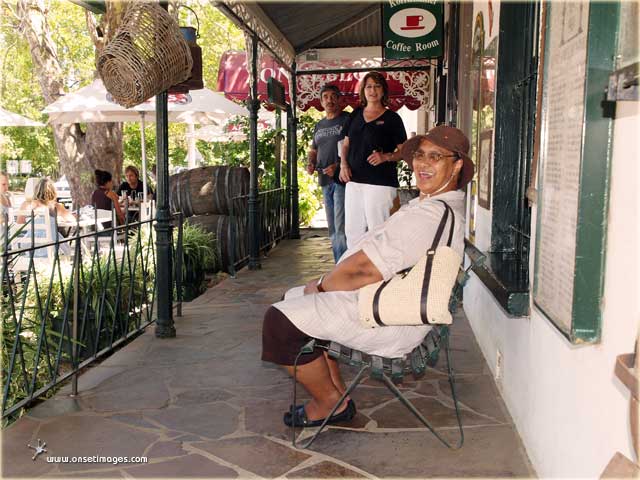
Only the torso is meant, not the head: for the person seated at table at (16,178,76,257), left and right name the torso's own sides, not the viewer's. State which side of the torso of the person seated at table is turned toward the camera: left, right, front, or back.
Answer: back

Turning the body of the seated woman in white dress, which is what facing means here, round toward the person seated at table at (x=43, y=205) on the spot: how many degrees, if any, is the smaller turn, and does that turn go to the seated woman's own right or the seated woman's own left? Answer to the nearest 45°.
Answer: approximately 45° to the seated woman's own right

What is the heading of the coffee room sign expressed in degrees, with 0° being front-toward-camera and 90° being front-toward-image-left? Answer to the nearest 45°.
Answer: approximately 0°

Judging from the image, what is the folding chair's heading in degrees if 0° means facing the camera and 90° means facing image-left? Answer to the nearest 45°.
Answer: approximately 90°

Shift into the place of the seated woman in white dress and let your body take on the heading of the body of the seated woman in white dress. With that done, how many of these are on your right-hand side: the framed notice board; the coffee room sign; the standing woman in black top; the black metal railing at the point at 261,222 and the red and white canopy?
4

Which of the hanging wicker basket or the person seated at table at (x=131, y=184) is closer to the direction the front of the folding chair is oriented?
the hanging wicker basket

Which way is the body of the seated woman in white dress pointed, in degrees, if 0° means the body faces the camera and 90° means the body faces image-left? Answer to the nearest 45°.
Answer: approximately 90°

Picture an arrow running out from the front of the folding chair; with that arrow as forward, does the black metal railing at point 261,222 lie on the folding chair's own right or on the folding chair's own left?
on the folding chair's own right

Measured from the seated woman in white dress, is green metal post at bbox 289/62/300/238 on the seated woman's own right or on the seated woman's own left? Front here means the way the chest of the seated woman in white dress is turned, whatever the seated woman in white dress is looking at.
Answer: on the seated woman's own right

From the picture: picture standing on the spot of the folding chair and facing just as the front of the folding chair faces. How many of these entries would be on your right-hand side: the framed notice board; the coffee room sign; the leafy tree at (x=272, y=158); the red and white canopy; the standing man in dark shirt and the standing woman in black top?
5
